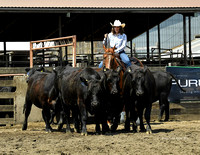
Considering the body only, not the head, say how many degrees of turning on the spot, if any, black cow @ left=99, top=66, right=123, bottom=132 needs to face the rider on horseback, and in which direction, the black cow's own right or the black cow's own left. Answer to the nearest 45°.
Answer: approximately 180°

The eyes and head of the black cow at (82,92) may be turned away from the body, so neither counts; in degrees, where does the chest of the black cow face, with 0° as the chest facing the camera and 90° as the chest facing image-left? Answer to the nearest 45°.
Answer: approximately 315°

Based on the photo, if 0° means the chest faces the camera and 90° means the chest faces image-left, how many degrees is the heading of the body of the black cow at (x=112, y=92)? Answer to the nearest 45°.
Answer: approximately 0°
